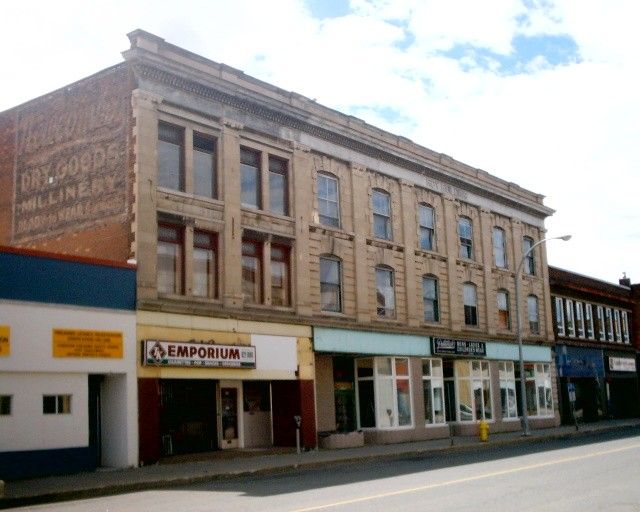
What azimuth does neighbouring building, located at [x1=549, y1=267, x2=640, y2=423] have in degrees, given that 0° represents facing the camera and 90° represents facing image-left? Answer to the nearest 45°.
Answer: approximately 315°

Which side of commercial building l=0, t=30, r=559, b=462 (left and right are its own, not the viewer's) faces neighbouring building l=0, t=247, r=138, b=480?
right

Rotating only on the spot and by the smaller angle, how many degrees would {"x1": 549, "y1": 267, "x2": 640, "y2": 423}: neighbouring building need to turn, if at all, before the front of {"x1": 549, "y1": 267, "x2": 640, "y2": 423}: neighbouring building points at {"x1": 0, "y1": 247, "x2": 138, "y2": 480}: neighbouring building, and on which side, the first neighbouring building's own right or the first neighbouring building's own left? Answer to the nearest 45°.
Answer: approximately 45° to the first neighbouring building's own right

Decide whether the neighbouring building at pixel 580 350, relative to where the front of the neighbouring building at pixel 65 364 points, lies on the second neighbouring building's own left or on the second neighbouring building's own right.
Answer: on the second neighbouring building's own left

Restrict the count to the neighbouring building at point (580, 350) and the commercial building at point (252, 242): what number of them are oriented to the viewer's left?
0

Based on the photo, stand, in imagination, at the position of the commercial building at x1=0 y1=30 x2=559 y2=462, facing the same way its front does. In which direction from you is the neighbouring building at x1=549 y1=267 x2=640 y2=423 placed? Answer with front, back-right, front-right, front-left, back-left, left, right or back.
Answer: left

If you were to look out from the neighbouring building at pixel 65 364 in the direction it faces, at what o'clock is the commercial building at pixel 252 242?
The commercial building is roughly at 9 o'clock from the neighbouring building.

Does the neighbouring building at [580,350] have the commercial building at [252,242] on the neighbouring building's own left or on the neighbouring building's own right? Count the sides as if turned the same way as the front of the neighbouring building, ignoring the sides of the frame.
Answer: on the neighbouring building's own right
